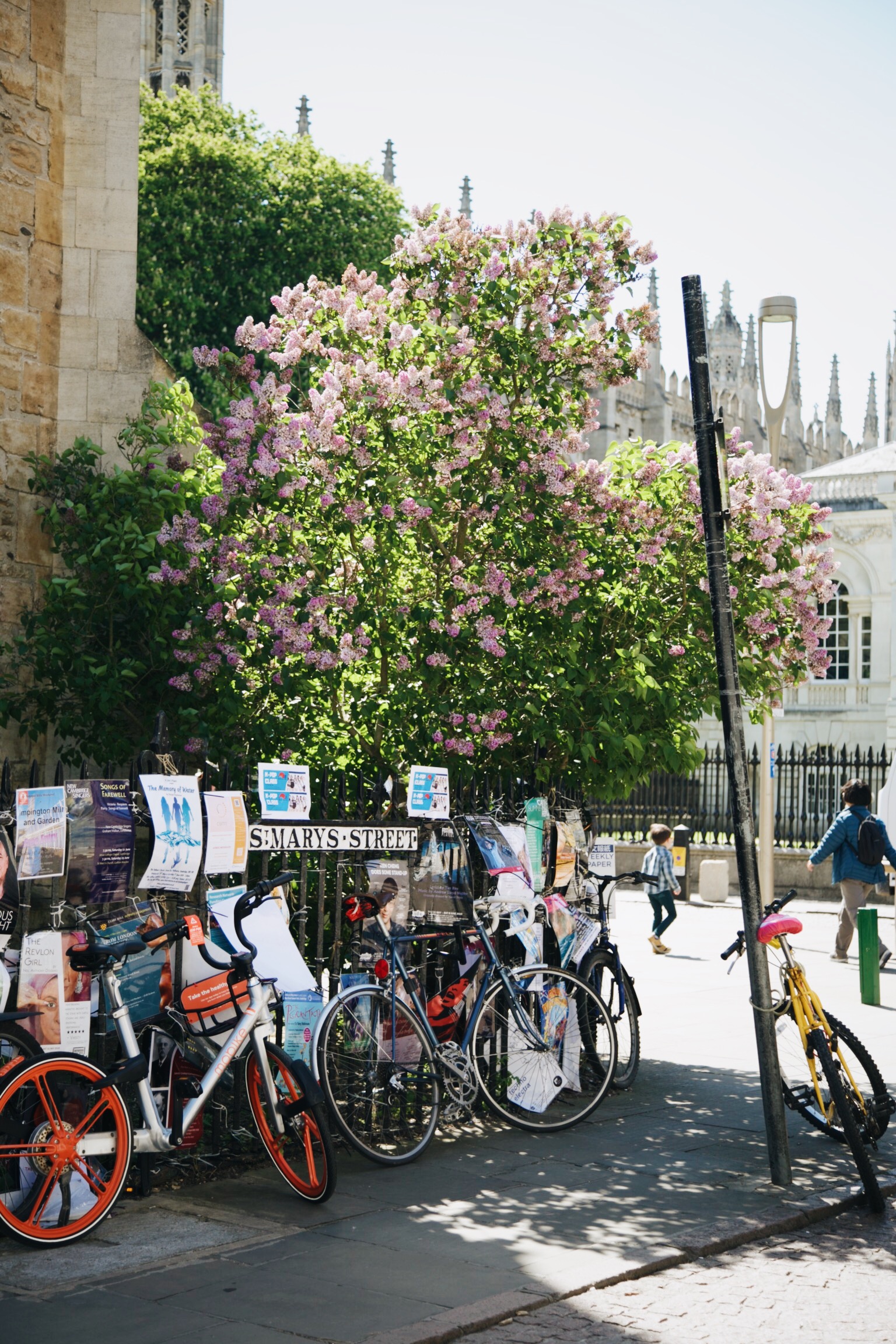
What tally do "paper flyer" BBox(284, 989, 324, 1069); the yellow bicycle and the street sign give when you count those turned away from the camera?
1

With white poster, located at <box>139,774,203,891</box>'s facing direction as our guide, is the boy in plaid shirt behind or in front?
behind

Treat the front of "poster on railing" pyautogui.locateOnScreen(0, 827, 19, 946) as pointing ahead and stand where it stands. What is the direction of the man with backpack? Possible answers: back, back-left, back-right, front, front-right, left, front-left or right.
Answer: back-left

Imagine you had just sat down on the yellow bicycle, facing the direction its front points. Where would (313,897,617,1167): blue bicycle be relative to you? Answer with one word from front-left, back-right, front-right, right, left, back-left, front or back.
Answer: left

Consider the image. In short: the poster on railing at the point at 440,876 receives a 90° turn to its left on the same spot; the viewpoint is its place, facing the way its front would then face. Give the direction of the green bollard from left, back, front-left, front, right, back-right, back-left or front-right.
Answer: front-left

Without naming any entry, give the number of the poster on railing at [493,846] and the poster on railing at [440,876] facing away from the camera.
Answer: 0

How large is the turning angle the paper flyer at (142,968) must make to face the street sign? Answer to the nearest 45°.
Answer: approximately 135° to its left

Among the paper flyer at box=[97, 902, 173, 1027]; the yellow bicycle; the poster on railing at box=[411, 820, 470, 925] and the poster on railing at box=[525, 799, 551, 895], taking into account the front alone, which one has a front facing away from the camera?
the yellow bicycle
